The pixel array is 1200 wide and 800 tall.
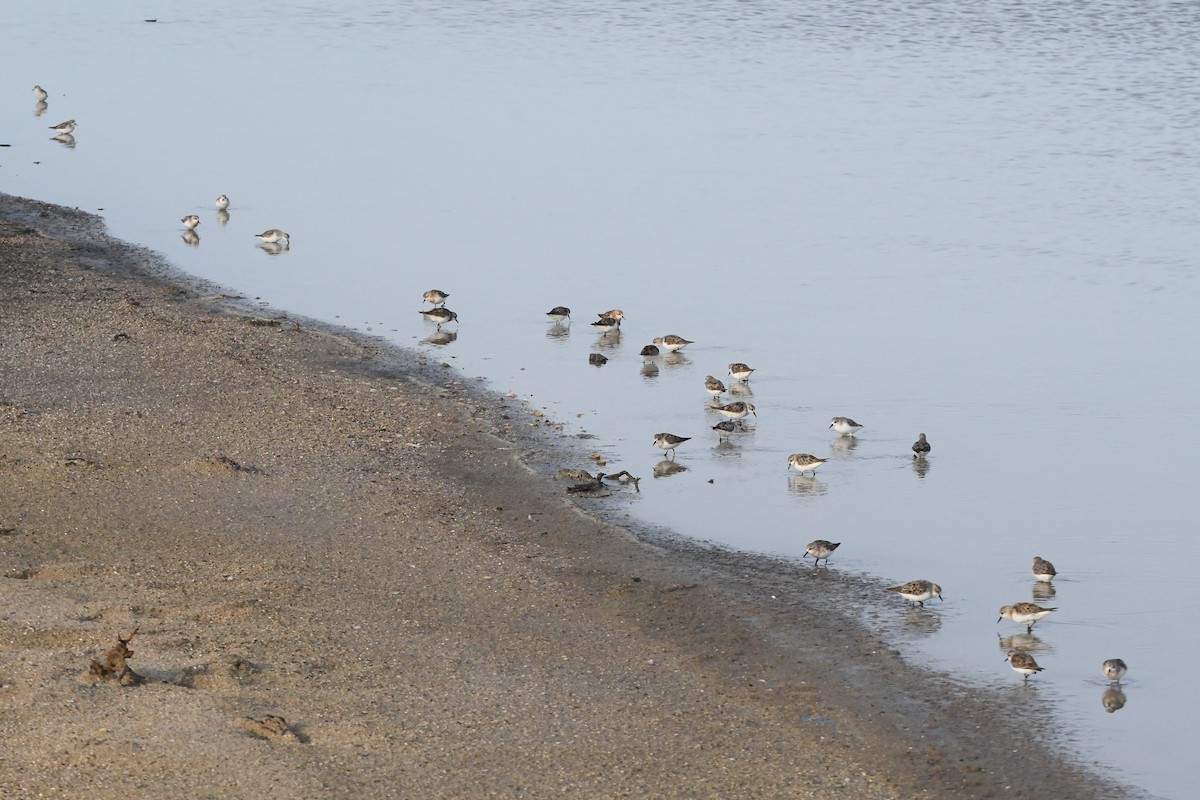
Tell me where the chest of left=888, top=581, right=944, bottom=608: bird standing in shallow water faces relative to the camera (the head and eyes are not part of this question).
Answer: to the viewer's right

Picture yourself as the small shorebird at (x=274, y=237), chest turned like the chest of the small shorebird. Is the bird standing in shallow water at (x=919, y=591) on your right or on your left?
on your right

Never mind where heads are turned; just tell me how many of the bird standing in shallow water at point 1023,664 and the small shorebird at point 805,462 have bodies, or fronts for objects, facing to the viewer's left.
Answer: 2

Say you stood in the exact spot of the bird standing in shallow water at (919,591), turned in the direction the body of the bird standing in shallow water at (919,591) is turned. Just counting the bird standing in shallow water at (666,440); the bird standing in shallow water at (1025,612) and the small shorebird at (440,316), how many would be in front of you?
1

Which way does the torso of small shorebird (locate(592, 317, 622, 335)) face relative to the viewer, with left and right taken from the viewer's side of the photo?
facing to the right of the viewer

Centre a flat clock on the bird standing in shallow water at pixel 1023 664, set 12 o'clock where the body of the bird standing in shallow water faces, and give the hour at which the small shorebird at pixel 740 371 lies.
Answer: The small shorebird is roughly at 2 o'clock from the bird standing in shallow water.

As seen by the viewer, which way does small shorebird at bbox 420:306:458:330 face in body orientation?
to the viewer's right

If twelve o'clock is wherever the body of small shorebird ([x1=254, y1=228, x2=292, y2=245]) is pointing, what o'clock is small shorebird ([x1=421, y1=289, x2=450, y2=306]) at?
small shorebird ([x1=421, y1=289, x2=450, y2=306]) is roughly at 2 o'clock from small shorebird ([x1=254, y1=228, x2=292, y2=245]).

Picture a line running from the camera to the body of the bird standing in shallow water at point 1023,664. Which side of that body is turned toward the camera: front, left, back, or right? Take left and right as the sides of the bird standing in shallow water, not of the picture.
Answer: left

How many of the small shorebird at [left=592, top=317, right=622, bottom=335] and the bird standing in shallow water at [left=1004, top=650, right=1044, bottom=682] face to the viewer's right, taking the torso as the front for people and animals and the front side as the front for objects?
1
